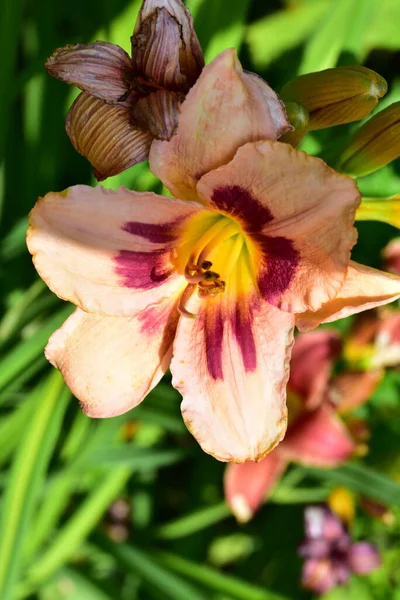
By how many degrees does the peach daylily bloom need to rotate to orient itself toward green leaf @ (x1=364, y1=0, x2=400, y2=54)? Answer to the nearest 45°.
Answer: approximately 135° to its left

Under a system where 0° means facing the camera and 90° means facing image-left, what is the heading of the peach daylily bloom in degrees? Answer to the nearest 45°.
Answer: approximately 0°
